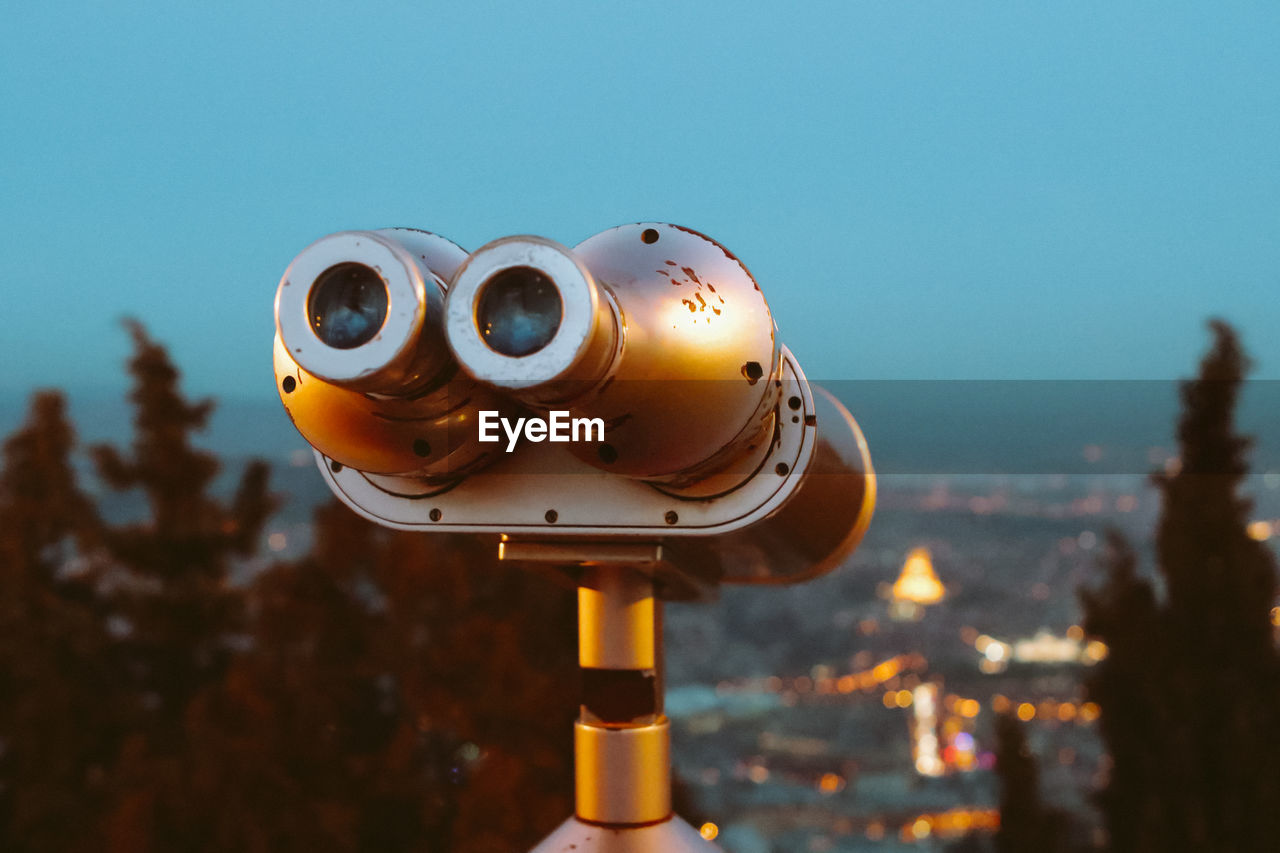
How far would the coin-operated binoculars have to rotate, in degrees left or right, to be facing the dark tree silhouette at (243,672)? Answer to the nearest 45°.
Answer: approximately 45° to its left

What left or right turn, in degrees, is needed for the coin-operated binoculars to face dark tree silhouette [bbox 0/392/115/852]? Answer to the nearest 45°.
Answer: approximately 90° to its left

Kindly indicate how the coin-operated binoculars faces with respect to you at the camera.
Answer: facing away from the viewer and to the right of the viewer

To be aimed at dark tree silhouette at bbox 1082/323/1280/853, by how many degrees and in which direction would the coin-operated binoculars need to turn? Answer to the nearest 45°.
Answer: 0° — it already faces it
